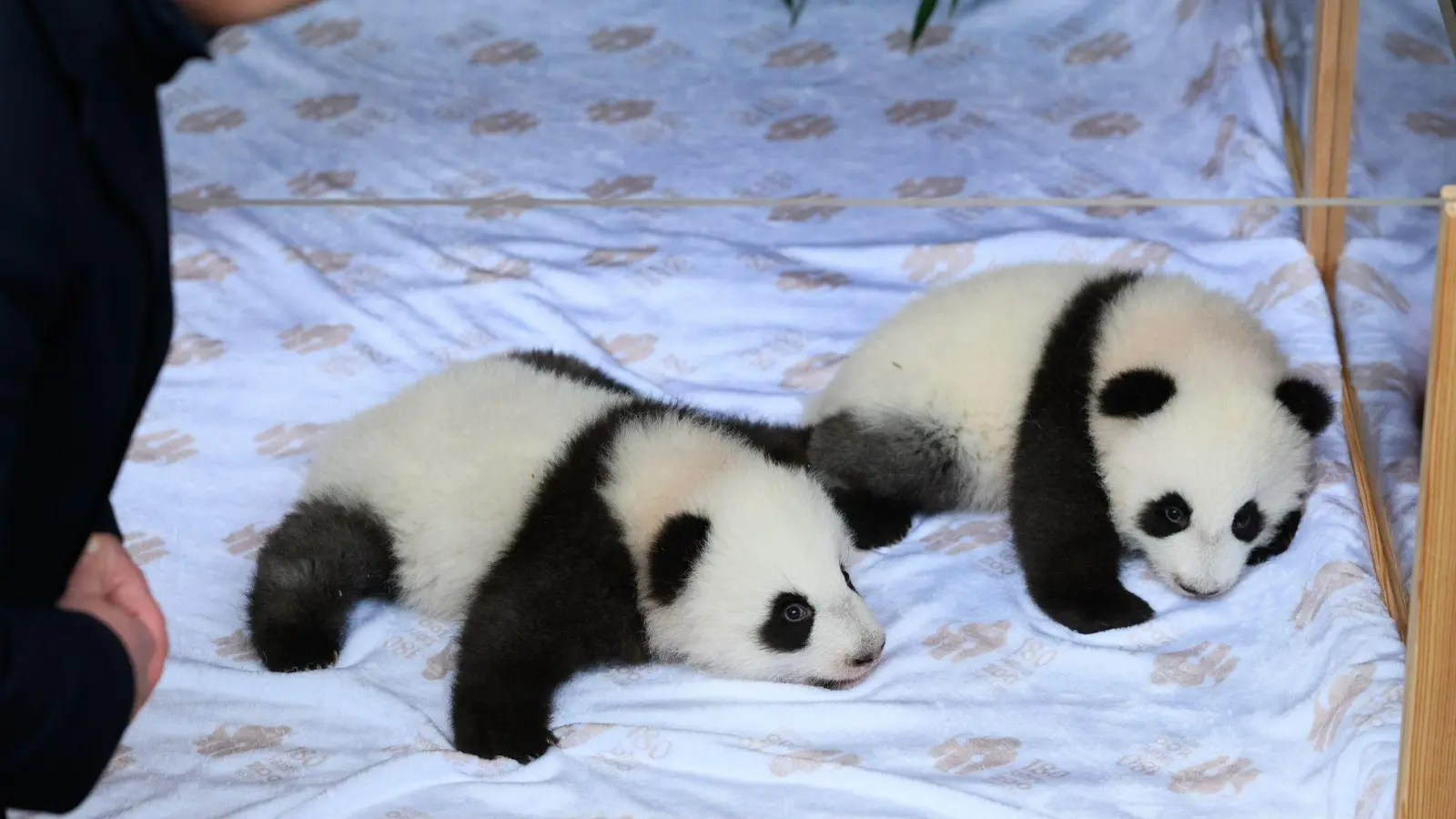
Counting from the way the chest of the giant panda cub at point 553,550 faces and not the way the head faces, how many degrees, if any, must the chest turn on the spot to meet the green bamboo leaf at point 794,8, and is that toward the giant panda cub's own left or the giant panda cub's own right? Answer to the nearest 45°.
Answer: approximately 135° to the giant panda cub's own left

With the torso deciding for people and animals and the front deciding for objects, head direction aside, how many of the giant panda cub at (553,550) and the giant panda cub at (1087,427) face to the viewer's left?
0

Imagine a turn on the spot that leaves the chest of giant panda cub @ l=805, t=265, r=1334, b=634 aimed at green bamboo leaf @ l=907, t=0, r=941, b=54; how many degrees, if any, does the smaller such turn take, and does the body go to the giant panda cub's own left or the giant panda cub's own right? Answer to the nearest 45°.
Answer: approximately 135° to the giant panda cub's own left

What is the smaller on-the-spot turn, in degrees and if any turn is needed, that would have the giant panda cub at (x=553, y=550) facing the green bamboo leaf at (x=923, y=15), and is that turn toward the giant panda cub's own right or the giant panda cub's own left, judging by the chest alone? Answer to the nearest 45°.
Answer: approximately 90° to the giant panda cub's own left

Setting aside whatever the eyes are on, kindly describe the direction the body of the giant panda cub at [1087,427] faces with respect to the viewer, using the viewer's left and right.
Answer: facing the viewer and to the right of the viewer

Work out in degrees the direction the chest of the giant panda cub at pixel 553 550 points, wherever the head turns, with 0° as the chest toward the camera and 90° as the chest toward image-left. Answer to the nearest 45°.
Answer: approximately 315°

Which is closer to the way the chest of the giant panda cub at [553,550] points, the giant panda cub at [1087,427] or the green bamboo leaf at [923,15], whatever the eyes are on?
the giant panda cub

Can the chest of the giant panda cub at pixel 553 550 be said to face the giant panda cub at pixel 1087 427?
no

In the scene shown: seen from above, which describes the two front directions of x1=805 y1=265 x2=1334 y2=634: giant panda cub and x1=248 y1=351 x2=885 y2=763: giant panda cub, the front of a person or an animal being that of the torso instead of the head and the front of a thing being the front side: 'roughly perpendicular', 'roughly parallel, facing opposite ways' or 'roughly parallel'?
roughly parallel

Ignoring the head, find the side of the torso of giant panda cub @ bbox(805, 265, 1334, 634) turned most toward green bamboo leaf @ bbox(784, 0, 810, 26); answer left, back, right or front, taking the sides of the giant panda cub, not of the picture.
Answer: back
